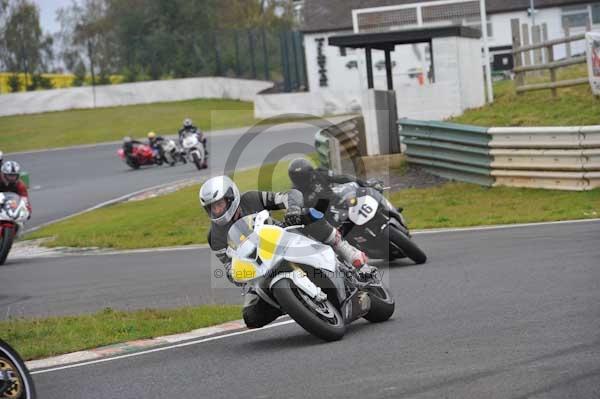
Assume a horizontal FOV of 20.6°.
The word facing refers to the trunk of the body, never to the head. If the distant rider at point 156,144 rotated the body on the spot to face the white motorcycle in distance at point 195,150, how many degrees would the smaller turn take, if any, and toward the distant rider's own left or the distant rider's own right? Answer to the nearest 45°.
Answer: approximately 45° to the distant rider's own left

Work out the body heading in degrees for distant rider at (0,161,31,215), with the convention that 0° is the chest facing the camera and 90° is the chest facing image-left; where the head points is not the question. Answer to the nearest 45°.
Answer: approximately 0°

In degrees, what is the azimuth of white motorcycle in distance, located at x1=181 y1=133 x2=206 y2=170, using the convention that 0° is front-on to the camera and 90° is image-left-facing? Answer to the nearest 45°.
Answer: approximately 0°
